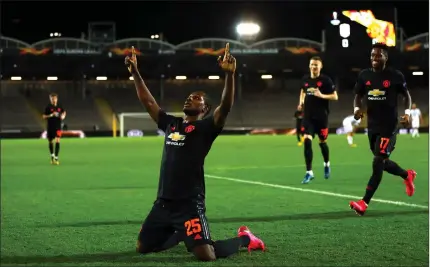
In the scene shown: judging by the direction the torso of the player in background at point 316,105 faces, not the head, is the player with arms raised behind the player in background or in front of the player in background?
in front

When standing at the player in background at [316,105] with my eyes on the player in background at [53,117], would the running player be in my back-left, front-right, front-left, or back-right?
back-left

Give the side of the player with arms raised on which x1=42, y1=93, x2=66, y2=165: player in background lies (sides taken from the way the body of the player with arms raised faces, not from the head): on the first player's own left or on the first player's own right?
on the first player's own right

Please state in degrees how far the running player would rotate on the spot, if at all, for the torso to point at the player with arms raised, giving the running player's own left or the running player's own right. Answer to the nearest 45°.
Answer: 0° — they already face them

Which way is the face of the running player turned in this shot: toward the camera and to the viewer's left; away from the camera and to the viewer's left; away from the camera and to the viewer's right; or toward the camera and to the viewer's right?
toward the camera and to the viewer's left

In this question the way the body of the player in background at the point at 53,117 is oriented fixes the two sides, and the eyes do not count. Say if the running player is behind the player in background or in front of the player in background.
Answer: in front

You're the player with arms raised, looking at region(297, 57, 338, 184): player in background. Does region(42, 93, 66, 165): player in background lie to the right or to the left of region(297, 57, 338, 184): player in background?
left

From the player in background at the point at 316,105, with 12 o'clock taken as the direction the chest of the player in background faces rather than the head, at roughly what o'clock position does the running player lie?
The running player is roughly at 10 o'clock from the player in background.
